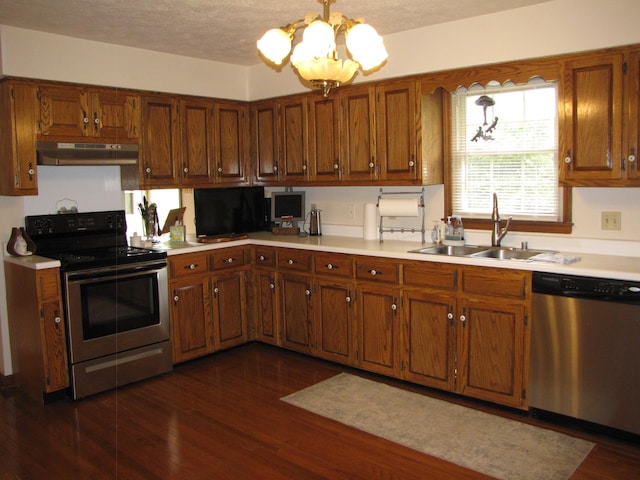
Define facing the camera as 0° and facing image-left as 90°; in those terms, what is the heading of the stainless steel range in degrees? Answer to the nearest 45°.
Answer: approximately 315°

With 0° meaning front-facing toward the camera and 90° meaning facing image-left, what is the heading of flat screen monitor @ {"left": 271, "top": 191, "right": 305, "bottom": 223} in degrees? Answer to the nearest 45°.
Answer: approximately 0°

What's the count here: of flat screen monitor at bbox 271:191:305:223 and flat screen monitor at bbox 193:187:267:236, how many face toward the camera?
2

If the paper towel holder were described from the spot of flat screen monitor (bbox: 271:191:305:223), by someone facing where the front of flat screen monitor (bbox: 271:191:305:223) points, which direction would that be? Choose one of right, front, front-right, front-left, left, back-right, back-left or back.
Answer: front-left

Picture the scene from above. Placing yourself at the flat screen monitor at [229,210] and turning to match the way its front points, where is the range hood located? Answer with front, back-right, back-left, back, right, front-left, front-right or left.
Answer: front-right

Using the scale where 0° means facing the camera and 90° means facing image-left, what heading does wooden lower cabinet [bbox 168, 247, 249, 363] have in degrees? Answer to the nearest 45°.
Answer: approximately 315°
